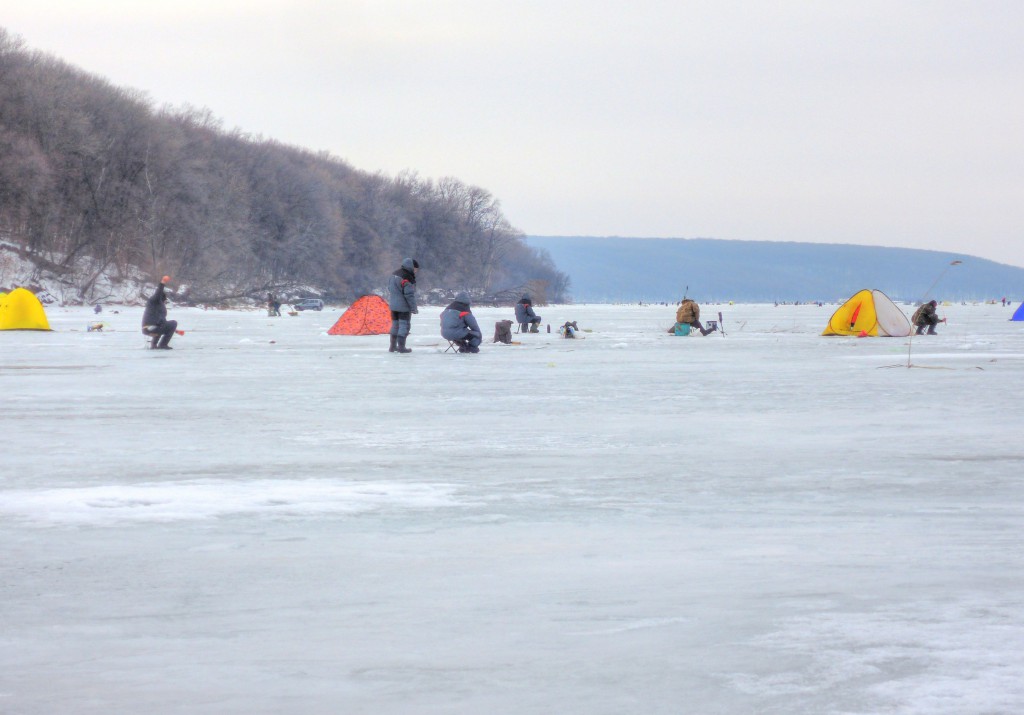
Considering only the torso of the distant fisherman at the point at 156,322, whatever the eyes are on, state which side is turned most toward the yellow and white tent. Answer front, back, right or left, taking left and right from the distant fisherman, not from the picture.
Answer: front

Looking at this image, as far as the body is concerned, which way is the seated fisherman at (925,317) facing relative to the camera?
to the viewer's right

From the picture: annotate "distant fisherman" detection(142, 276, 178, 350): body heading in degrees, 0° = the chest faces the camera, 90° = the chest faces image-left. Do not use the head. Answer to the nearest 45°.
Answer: approximately 270°

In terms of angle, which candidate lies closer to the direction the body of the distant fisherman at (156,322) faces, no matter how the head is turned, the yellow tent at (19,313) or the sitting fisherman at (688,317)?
the sitting fisherman

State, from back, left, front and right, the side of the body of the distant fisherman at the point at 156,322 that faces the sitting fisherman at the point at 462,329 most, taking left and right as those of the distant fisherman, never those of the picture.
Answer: front

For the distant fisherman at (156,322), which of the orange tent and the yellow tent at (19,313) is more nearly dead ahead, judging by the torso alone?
the orange tent

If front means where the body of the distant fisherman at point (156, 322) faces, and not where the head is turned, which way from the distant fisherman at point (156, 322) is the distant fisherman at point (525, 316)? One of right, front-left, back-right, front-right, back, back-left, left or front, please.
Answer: front-left

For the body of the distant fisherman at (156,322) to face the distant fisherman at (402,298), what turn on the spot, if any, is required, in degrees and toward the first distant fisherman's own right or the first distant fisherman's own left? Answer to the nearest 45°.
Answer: approximately 45° to the first distant fisherman's own right

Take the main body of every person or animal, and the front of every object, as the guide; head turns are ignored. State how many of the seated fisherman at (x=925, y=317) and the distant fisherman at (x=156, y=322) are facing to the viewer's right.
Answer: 2

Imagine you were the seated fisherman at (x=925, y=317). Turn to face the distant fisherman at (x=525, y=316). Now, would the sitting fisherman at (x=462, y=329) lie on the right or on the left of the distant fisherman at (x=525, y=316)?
left

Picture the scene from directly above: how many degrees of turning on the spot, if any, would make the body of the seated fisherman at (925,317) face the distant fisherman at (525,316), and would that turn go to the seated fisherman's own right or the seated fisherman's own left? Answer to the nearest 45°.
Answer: approximately 180°
